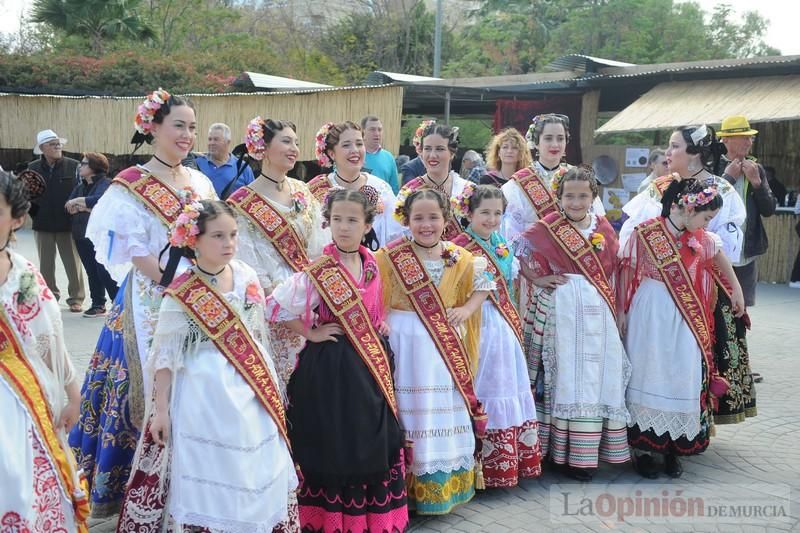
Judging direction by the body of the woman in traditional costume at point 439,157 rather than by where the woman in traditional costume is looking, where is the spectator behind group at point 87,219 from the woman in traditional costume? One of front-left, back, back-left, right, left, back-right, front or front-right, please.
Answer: back-right

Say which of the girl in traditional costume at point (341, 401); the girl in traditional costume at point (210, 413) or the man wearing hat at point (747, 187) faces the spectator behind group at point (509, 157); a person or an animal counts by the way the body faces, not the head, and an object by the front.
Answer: the man wearing hat

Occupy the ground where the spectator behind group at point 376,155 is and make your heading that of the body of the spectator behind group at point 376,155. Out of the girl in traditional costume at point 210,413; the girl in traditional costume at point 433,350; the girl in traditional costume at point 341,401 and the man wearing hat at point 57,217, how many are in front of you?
3

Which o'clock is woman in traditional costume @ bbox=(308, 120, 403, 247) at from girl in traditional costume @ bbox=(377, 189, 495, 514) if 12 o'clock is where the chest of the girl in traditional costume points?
The woman in traditional costume is roughly at 5 o'clock from the girl in traditional costume.

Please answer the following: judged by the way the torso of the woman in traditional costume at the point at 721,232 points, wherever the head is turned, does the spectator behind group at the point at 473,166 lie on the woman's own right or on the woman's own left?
on the woman's own right

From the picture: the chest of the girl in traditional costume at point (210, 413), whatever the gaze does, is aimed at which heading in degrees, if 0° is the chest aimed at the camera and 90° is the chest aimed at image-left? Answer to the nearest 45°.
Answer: approximately 315°

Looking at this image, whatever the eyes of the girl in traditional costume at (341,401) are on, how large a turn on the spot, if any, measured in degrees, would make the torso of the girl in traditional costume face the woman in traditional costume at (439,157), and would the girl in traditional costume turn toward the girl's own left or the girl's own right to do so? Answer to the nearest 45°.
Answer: approximately 135° to the girl's own left

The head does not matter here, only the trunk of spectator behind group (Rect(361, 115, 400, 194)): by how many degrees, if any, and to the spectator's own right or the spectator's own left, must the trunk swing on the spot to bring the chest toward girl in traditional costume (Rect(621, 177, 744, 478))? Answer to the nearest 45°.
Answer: approximately 45° to the spectator's own left

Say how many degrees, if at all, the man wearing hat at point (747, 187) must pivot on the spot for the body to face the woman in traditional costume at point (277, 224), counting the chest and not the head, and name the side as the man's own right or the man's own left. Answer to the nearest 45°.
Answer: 0° — they already face them
